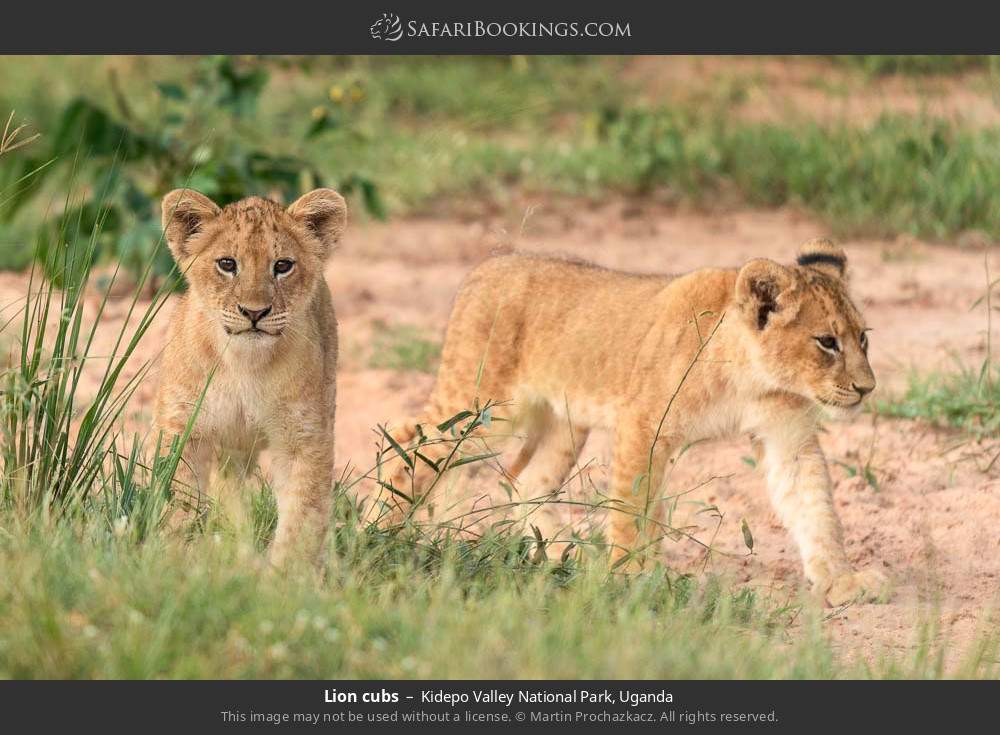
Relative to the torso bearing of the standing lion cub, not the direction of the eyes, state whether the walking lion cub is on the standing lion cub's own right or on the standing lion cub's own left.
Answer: on the standing lion cub's own left

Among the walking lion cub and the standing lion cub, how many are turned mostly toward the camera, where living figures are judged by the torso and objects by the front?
1

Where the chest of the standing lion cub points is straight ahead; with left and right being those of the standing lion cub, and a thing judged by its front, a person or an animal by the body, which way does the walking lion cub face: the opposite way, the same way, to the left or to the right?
to the left

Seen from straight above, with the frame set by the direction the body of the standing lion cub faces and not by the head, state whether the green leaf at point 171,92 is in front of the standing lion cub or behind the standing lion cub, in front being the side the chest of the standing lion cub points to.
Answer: behind

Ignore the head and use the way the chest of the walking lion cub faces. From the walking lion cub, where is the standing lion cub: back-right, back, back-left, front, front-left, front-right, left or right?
back-right

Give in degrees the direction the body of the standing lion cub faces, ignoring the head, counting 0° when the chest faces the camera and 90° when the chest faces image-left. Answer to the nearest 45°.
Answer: approximately 0°

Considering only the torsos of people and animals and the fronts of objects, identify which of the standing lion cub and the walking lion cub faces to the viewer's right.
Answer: the walking lion cub

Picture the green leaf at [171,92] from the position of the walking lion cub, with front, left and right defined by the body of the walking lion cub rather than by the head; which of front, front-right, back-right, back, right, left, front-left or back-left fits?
back-left

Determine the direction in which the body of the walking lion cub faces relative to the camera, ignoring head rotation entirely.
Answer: to the viewer's right
